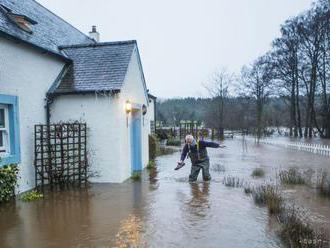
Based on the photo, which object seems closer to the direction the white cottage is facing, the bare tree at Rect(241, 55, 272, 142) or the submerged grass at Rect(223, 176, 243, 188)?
the submerged grass

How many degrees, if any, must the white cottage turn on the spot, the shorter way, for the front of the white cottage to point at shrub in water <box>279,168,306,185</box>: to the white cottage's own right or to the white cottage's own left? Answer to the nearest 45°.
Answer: approximately 45° to the white cottage's own left

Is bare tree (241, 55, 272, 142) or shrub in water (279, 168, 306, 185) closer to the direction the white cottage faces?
the shrub in water

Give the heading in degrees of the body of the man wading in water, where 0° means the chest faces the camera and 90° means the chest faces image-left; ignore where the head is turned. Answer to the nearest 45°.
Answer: approximately 45°

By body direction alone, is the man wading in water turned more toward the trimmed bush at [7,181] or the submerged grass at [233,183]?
the trimmed bush

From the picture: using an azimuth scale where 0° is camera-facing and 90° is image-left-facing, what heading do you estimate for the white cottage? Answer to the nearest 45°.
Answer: approximately 315°

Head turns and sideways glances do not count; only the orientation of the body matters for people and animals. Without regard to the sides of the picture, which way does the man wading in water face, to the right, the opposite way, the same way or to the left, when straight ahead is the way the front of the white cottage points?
to the right

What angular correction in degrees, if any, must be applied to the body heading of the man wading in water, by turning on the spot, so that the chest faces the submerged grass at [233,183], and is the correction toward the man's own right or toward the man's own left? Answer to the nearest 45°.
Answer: approximately 90° to the man's own left

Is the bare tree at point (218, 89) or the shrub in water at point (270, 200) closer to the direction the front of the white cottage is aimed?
the shrub in water
